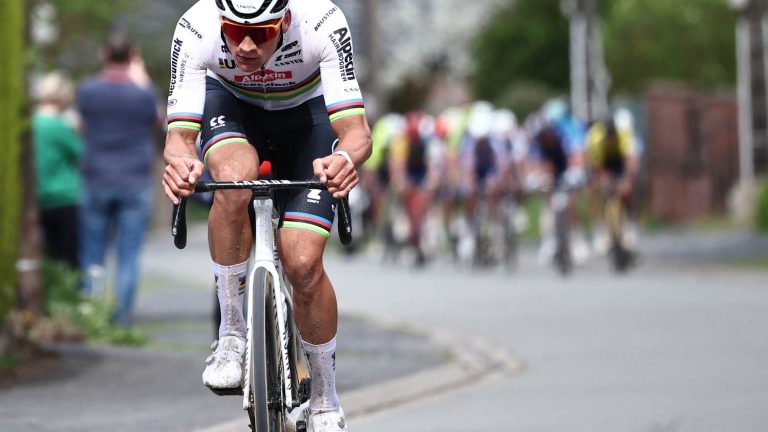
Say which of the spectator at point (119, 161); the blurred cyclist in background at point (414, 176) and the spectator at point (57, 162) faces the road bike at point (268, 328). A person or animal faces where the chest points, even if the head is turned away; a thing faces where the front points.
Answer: the blurred cyclist in background

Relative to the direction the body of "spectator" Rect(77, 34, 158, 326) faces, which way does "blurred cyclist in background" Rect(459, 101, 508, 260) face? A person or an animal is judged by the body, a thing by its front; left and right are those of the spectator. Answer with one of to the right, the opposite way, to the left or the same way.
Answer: the opposite way

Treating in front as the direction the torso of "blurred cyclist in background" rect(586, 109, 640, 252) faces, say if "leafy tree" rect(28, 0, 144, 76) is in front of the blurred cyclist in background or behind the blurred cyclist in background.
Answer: in front

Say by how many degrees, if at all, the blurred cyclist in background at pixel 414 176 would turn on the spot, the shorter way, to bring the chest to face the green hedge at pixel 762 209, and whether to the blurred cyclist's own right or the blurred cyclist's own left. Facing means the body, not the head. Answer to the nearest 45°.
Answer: approximately 90° to the blurred cyclist's own left

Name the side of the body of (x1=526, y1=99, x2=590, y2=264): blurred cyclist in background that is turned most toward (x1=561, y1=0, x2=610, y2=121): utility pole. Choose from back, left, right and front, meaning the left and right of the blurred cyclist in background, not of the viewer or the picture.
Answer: back

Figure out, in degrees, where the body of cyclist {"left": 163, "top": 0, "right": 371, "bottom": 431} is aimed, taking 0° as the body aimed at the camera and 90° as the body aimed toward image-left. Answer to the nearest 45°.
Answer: approximately 0°

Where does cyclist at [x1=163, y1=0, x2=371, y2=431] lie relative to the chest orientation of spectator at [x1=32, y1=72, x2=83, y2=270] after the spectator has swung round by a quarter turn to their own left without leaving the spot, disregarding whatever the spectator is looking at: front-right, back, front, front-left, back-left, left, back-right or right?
back-left

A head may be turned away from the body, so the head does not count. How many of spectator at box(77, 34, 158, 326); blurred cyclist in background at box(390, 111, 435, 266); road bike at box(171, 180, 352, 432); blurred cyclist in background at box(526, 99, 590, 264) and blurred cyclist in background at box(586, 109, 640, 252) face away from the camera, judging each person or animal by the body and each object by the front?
1

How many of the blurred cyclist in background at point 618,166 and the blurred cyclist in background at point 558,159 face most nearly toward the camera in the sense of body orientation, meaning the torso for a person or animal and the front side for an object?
2

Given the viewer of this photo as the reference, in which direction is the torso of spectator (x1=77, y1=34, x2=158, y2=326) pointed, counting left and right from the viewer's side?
facing away from the viewer
